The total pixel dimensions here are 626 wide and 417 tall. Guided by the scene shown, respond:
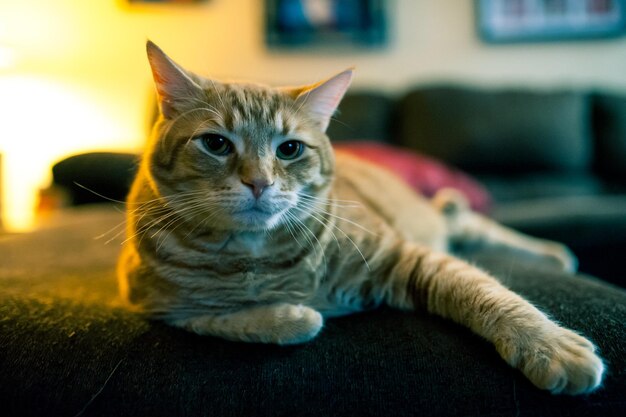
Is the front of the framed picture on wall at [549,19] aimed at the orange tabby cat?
yes

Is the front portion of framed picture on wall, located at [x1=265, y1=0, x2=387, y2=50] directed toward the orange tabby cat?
yes

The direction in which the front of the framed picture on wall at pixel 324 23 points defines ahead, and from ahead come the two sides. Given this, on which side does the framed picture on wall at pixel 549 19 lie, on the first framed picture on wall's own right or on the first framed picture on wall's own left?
on the first framed picture on wall's own left

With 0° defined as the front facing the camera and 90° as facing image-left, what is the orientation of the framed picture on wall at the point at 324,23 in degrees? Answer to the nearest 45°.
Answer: approximately 0°

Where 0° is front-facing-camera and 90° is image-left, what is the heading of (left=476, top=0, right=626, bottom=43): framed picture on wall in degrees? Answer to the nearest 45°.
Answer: approximately 0°

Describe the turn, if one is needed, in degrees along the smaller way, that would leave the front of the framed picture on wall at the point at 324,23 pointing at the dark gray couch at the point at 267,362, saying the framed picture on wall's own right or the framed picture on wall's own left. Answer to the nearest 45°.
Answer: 0° — it already faces it
